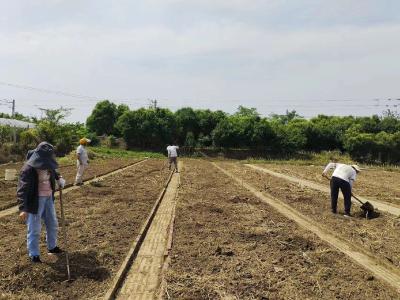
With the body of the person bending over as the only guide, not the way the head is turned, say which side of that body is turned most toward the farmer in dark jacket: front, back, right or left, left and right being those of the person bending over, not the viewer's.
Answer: back

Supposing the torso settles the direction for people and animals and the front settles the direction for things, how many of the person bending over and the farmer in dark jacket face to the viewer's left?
0

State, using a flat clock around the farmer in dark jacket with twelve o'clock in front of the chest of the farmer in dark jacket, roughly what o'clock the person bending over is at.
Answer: The person bending over is roughly at 10 o'clock from the farmer in dark jacket.

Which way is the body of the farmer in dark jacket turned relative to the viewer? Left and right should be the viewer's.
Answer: facing the viewer and to the right of the viewer

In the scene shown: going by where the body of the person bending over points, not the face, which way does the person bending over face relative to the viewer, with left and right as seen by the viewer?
facing away from the viewer and to the right of the viewer

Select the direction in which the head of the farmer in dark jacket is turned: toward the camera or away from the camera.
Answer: toward the camera
